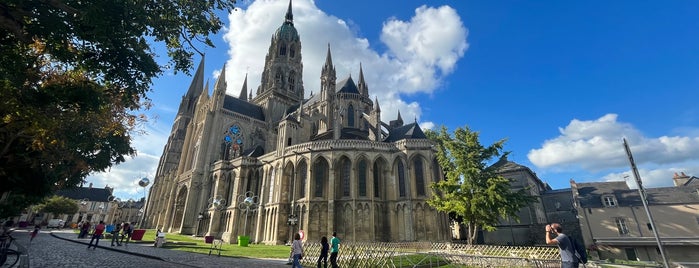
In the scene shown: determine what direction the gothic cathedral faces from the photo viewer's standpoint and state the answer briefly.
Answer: facing away from the viewer and to the left of the viewer

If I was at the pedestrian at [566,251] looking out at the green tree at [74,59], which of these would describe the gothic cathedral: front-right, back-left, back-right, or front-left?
front-right

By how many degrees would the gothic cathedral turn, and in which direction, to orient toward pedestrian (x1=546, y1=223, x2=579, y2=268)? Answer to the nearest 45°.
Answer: approximately 135° to its left

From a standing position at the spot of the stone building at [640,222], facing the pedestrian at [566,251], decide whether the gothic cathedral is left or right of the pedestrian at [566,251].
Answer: right

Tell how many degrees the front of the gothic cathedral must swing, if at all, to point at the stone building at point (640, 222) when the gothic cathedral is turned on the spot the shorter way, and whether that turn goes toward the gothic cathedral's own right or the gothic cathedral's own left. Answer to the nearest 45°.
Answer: approximately 135° to the gothic cathedral's own right

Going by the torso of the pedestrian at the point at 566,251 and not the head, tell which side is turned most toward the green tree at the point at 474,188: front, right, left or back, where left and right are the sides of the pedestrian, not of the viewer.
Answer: right

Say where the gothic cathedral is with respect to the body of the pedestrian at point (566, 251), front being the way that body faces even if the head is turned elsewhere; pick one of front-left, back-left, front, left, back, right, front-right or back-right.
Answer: front-right

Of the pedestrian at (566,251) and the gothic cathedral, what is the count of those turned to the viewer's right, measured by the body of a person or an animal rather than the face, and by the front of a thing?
0

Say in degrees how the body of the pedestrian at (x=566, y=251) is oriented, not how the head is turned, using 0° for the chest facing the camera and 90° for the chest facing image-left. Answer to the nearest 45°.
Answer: approximately 90°

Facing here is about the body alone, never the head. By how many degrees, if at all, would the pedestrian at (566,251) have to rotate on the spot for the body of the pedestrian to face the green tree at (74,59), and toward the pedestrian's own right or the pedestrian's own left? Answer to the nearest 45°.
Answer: approximately 45° to the pedestrian's own left

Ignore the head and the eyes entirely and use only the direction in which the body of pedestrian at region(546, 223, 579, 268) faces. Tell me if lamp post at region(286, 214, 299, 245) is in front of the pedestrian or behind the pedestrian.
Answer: in front

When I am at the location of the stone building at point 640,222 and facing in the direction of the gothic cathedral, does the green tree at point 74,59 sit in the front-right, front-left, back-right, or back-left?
front-left
